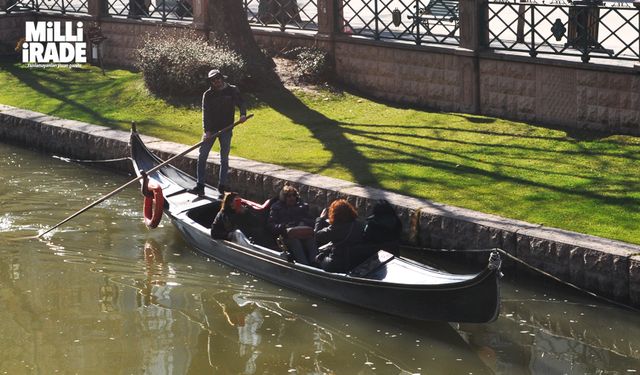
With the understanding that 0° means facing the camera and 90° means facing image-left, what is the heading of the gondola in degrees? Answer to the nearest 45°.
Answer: approximately 315°

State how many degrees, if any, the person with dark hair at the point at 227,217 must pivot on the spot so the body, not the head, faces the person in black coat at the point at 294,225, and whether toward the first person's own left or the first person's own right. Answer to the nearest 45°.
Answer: approximately 45° to the first person's own right

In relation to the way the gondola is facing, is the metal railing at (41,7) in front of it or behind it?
behind

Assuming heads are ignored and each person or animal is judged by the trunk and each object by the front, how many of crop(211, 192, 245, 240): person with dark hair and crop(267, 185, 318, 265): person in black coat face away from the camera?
0

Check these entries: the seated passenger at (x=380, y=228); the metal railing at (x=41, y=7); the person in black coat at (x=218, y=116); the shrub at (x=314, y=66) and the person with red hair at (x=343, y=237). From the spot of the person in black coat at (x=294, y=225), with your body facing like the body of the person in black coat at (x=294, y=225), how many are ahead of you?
2

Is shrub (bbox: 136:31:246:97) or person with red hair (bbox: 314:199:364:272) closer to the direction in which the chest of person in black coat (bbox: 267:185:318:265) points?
the person with red hair

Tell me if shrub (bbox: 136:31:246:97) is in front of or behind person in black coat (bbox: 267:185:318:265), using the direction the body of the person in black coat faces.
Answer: behind

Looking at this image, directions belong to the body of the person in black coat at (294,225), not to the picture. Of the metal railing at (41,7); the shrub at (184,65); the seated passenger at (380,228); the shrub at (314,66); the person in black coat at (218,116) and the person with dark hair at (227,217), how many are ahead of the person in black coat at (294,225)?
1

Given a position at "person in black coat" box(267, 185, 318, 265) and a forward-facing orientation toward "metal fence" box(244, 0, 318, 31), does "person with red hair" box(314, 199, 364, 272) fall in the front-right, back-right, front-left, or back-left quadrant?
back-right

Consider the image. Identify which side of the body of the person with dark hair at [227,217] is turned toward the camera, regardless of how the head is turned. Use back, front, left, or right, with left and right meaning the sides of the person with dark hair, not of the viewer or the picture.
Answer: right

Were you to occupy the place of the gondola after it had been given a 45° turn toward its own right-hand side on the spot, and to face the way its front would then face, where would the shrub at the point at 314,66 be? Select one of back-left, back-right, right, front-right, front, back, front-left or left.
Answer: back

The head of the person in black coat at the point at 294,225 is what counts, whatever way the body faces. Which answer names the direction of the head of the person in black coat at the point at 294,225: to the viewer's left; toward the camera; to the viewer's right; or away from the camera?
toward the camera

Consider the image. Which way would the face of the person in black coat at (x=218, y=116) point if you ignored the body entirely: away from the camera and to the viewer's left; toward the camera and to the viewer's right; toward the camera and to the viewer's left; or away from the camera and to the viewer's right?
toward the camera and to the viewer's right

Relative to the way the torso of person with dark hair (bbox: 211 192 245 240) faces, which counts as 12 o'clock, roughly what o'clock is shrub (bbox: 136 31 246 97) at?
The shrub is roughly at 9 o'clock from the person with dark hair.

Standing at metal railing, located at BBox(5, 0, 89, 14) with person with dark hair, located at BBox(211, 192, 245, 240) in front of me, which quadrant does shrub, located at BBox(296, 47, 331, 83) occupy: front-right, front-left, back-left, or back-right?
front-left

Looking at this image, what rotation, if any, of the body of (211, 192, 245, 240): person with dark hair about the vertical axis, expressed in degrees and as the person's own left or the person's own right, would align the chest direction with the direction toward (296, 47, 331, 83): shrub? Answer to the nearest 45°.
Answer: approximately 90° to the person's own left
